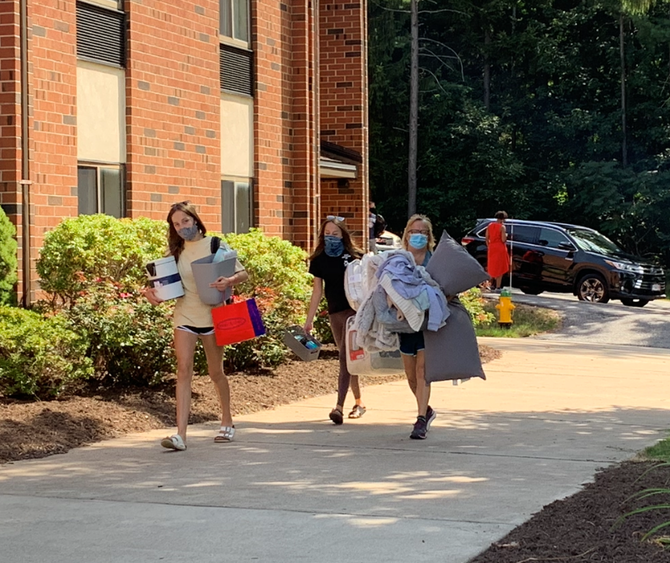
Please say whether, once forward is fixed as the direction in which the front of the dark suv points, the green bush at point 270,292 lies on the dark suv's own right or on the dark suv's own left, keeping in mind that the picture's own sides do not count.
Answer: on the dark suv's own right

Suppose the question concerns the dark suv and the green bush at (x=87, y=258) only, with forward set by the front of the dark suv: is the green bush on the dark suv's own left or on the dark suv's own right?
on the dark suv's own right

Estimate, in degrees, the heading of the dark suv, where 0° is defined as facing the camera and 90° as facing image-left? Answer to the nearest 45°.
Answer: approximately 315°

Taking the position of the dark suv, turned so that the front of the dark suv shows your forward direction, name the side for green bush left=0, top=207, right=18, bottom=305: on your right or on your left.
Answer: on your right
